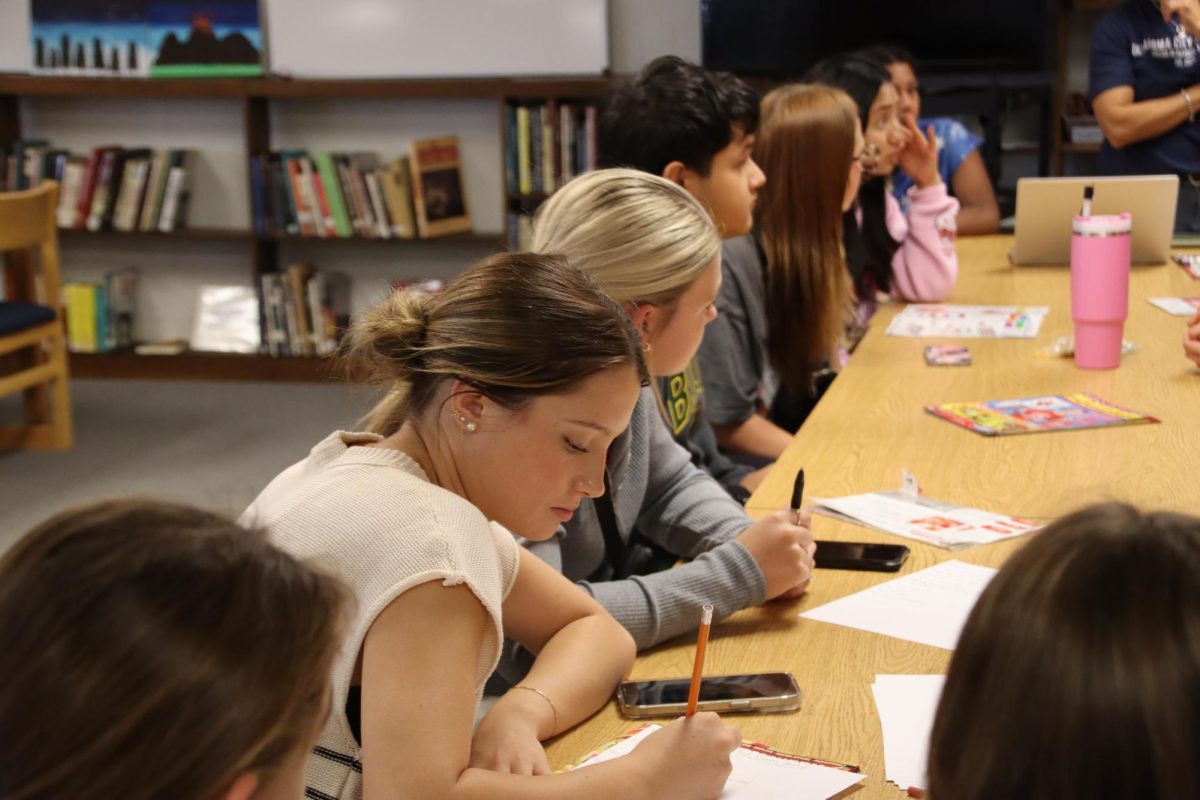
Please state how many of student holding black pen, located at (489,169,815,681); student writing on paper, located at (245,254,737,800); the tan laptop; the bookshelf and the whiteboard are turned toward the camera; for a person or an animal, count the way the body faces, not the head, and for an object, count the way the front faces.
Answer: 2

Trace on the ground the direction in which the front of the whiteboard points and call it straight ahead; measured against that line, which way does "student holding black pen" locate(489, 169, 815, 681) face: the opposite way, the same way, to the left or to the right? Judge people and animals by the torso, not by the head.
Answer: to the left

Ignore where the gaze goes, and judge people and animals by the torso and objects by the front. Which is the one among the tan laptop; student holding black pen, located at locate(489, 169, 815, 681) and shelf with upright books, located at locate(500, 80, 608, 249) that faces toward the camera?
the shelf with upright books

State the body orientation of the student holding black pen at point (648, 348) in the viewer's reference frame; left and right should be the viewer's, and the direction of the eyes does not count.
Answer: facing to the right of the viewer

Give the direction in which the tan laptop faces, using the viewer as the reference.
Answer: facing away from the viewer

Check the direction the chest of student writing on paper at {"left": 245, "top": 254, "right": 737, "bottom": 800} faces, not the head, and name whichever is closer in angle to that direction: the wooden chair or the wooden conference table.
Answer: the wooden conference table

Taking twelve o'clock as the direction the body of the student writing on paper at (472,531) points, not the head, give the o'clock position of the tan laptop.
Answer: The tan laptop is roughly at 10 o'clock from the student writing on paper.

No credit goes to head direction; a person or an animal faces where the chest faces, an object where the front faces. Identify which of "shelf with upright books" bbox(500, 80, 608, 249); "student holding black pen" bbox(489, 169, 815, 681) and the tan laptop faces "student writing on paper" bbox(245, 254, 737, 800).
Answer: the shelf with upright books

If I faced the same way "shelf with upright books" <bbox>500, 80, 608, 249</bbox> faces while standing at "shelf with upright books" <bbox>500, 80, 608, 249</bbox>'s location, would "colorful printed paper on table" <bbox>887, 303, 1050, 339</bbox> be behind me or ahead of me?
ahead

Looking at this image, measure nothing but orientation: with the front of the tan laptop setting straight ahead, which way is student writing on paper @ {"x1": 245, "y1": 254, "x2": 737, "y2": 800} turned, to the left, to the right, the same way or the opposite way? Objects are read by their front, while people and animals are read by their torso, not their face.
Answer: to the right

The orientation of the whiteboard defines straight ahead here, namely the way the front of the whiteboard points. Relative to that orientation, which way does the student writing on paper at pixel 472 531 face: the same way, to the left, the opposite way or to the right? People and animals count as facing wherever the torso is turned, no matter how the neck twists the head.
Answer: to the left

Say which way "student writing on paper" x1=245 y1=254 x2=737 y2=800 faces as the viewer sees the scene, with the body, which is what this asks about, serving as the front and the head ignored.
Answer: to the viewer's right

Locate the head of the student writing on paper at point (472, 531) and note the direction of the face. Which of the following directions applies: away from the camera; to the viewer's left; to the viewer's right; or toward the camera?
to the viewer's right
